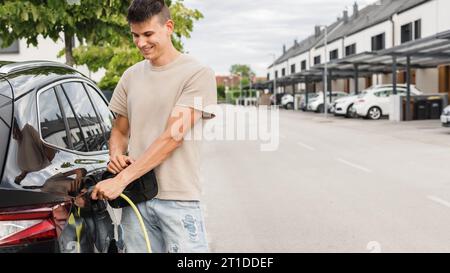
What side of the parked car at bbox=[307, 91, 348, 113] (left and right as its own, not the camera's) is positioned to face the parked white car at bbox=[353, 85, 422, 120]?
left

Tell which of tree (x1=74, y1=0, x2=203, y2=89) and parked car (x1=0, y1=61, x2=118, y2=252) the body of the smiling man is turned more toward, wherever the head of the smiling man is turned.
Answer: the parked car

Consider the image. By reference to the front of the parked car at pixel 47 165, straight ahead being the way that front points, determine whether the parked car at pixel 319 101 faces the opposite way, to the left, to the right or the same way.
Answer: to the left

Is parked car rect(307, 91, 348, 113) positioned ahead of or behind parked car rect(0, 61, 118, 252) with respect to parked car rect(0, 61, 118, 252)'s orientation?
ahead

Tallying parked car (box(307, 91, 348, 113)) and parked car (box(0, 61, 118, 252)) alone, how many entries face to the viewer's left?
1

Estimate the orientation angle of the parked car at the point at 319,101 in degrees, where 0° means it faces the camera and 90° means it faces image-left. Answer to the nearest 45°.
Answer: approximately 90°

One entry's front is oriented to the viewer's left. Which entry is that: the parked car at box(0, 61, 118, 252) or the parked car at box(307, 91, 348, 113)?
the parked car at box(307, 91, 348, 113)

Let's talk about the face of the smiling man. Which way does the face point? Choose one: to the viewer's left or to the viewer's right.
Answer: to the viewer's left

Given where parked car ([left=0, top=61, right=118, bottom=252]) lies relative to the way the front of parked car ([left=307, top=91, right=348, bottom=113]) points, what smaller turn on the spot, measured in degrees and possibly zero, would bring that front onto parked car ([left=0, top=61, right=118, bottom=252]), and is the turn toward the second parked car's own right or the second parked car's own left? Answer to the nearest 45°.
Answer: approximately 90° to the second parked car's own left

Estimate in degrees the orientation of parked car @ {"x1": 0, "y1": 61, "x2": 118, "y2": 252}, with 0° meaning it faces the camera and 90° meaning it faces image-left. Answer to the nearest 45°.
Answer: approximately 225°

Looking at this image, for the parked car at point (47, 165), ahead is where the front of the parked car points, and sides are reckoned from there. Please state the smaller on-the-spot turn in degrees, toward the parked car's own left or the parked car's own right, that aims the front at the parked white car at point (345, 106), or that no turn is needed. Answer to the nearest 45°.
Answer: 0° — it already faces it

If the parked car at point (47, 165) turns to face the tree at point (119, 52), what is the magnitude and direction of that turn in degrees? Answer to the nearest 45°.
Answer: approximately 45° to its left
